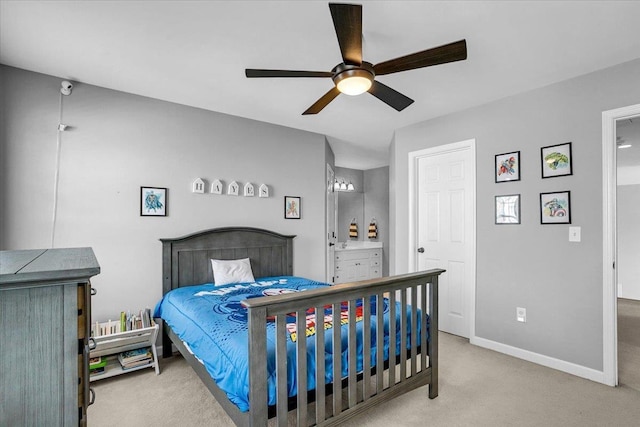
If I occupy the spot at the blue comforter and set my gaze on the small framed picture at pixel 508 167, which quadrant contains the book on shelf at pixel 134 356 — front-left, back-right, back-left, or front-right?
back-left

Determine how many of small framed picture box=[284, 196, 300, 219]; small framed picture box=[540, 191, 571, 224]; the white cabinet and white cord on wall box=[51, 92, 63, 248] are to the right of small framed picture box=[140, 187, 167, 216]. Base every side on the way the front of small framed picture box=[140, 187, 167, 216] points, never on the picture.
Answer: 1

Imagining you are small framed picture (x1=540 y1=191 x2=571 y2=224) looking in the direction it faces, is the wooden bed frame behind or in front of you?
in front

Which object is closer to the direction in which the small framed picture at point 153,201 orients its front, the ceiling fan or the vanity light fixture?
the ceiling fan

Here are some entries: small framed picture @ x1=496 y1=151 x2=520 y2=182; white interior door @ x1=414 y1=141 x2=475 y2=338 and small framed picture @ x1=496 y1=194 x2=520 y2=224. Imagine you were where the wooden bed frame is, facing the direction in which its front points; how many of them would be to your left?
3

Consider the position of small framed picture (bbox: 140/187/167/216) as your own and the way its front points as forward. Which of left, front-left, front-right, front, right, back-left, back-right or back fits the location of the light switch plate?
front-left

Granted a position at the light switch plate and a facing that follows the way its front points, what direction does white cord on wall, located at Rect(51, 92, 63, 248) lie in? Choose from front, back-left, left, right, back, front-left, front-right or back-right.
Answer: front-right

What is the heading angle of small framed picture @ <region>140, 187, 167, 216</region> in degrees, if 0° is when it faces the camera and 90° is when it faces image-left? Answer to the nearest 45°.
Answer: approximately 0°

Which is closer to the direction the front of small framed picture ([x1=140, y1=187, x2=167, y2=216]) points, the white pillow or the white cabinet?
the white pillow

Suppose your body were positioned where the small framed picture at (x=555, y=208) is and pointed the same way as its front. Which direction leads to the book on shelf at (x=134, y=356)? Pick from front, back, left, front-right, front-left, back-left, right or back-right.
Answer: front-right
